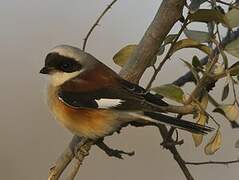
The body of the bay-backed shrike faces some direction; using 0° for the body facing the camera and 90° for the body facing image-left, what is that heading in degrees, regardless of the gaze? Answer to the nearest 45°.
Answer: approximately 90°
